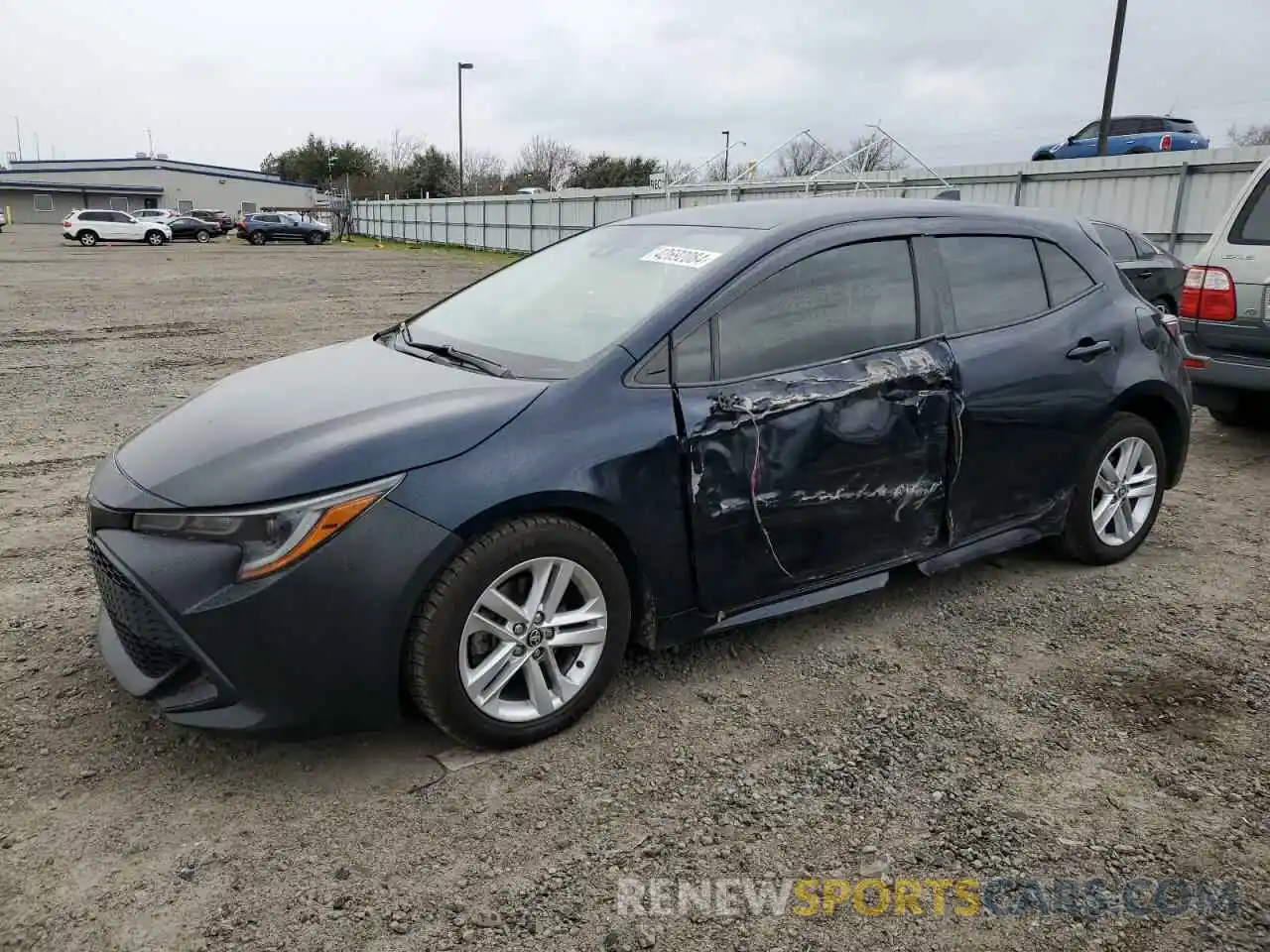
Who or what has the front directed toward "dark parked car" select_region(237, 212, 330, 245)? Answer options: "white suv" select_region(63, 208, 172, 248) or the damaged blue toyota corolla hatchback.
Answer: the white suv

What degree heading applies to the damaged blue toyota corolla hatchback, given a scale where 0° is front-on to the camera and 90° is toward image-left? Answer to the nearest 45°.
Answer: approximately 45°

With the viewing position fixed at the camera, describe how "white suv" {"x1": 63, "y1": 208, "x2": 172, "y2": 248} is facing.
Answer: facing to the right of the viewer

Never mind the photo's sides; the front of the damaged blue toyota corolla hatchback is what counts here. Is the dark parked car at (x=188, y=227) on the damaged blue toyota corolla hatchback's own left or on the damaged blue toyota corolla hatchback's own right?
on the damaged blue toyota corolla hatchback's own right

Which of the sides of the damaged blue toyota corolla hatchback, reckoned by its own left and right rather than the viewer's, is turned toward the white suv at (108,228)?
right

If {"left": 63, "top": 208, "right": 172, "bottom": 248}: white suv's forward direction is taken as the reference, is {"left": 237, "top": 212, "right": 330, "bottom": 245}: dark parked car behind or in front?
in front
